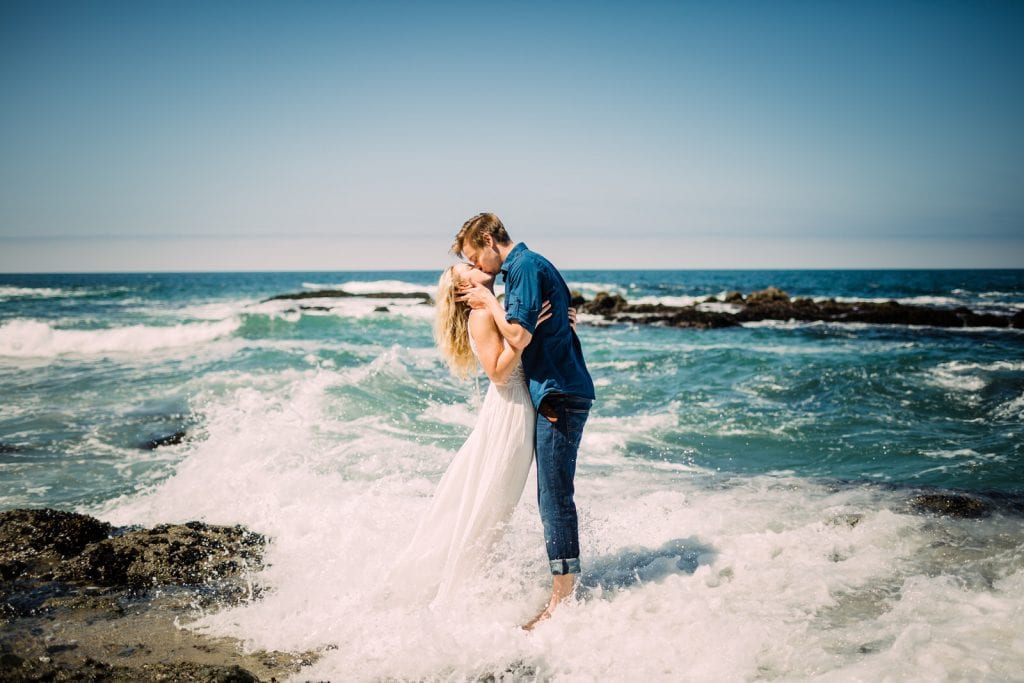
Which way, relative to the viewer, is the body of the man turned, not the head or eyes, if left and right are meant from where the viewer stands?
facing to the left of the viewer

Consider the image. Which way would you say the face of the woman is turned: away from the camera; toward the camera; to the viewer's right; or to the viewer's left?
to the viewer's right

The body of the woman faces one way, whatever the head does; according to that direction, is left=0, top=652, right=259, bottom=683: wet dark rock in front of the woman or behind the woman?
behind

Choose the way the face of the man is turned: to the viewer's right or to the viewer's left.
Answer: to the viewer's left

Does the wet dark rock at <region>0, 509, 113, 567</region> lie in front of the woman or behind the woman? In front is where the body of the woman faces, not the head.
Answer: behind

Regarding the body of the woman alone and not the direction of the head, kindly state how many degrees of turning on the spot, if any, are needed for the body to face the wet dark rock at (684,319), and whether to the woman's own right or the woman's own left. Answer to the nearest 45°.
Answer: approximately 90° to the woman's own left

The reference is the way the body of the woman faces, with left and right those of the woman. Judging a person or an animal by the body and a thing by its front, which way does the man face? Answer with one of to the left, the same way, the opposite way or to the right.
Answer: the opposite way

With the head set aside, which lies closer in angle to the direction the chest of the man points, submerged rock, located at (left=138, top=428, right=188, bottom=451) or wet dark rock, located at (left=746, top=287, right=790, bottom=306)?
the submerged rock

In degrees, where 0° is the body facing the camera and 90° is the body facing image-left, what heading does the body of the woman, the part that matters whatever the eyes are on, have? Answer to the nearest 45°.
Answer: approximately 270°

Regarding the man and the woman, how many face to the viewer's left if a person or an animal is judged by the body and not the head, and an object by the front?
1
